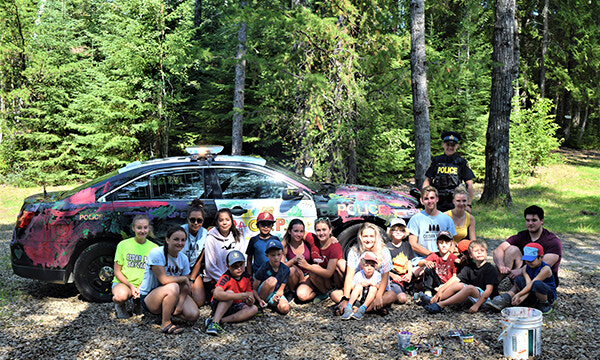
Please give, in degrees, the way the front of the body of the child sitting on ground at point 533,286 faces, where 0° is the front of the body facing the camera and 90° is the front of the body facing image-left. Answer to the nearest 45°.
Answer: approximately 45°

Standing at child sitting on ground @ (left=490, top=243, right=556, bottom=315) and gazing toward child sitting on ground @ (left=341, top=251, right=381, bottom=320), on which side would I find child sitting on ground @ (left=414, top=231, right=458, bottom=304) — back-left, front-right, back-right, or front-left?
front-right

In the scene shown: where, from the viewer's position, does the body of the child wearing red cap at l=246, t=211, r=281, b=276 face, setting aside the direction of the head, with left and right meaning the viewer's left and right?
facing the viewer

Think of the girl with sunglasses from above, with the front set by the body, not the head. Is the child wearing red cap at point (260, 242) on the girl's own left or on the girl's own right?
on the girl's own left

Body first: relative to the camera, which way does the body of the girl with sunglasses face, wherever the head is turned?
toward the camera

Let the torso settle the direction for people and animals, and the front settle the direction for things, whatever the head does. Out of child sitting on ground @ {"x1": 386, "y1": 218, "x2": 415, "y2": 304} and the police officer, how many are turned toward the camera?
2

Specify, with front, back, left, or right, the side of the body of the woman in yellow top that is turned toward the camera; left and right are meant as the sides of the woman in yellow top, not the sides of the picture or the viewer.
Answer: front

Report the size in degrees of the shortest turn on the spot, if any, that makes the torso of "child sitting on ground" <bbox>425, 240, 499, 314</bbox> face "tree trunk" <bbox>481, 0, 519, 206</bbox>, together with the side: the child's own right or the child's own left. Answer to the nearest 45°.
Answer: approximately 135° to the child's own right

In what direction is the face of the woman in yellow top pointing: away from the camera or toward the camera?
toward the camera

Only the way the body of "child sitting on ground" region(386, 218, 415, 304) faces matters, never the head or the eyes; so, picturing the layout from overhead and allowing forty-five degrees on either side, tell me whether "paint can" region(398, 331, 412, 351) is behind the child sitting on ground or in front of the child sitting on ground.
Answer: in front
